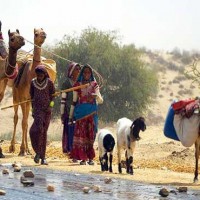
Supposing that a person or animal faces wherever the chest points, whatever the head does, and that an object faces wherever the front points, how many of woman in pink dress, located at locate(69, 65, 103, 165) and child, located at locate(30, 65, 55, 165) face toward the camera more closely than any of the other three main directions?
2

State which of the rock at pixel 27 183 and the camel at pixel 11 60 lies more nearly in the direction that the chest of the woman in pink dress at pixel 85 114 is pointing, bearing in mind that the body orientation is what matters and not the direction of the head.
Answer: the rock

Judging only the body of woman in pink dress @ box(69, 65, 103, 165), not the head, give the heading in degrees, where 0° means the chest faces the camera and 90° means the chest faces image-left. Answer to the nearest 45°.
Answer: approximately 0°

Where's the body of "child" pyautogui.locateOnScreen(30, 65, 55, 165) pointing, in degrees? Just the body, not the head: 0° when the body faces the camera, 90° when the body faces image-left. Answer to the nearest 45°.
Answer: approximately 0°

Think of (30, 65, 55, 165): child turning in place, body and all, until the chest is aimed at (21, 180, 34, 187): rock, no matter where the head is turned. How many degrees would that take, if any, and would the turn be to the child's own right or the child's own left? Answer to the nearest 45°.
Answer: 0° — they already face it

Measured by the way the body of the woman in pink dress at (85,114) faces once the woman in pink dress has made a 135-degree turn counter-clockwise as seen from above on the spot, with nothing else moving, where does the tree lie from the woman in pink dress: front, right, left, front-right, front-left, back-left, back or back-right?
front-left
